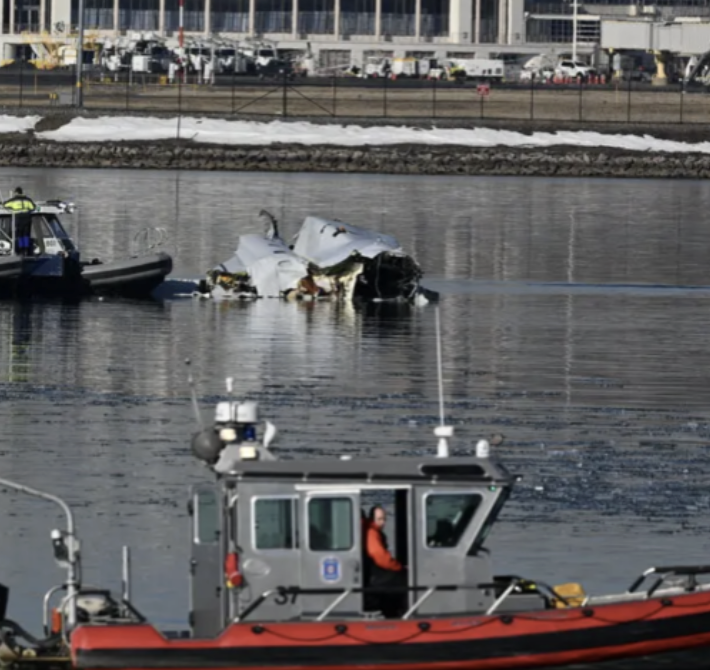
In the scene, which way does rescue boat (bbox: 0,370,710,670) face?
to the viewer's right
